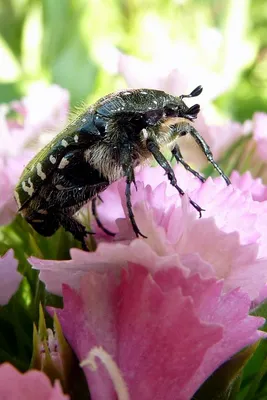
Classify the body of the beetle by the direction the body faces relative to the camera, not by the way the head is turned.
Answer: to the viewer's right
